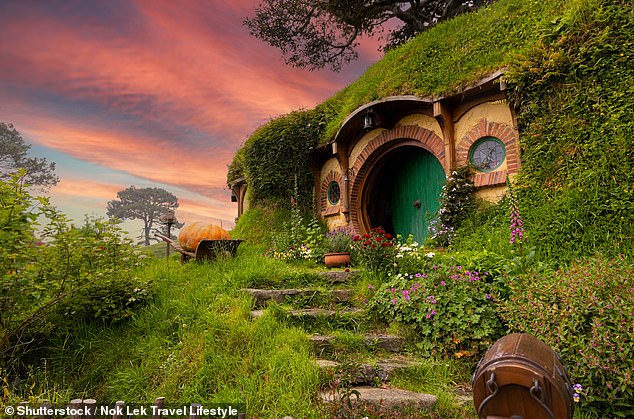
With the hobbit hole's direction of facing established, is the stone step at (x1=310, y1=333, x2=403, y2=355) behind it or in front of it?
in front

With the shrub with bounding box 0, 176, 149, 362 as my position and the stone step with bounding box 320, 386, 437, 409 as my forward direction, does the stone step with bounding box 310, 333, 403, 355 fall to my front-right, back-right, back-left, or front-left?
front-left

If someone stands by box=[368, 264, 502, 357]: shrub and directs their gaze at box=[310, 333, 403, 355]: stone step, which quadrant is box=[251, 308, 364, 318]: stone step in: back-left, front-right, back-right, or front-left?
front-right

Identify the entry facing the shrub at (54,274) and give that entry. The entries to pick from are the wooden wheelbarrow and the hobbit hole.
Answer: the hobbit hole

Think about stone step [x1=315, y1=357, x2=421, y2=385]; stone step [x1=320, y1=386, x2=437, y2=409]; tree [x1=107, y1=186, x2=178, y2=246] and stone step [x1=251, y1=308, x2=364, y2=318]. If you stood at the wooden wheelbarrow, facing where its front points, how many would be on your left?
1

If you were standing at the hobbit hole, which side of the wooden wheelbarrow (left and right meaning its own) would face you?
front

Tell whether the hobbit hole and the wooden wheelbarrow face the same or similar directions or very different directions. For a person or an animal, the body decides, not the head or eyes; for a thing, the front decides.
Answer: very different directions

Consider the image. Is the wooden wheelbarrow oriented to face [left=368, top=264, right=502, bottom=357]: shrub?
no

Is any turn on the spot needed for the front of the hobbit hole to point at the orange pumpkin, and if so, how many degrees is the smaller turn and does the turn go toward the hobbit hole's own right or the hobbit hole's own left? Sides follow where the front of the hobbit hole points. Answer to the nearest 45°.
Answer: approximately 45° to the hobbit hole's own right

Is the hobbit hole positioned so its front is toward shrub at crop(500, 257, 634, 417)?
no

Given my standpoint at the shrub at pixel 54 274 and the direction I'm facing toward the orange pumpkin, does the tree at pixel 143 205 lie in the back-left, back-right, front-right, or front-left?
front-left

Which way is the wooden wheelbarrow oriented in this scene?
to the viewer's right

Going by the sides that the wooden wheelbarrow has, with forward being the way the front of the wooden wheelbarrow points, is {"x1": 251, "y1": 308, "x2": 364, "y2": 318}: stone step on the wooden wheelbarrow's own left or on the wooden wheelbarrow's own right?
on the wooden wheelbarrow's own right

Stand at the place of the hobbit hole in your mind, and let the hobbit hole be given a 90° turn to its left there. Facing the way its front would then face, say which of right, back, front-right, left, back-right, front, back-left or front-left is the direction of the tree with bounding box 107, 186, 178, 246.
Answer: back

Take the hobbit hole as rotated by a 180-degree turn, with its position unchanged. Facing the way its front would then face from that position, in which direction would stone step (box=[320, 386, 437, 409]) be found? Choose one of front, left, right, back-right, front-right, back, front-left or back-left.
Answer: back-right

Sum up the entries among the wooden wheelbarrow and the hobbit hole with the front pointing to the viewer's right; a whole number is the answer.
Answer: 1

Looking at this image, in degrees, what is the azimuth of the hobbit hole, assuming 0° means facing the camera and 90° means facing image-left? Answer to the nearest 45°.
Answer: approximately 45°

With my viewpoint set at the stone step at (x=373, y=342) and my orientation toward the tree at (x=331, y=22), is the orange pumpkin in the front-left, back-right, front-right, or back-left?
front-left
